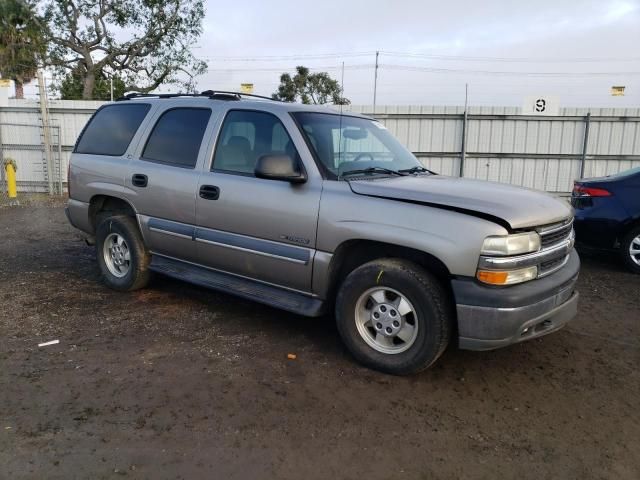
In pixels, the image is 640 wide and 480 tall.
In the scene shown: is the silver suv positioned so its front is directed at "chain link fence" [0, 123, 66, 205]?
no

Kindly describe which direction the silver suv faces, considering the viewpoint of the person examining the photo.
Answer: facing the viewer and to the right of the viewer

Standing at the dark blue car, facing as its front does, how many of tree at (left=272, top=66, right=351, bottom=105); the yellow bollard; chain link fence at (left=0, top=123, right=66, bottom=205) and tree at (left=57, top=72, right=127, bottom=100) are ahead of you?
0

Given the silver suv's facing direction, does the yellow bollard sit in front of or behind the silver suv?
behind

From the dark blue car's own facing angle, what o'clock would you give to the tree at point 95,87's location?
The tree is roughly at 7 o'clock from the dark blue car.

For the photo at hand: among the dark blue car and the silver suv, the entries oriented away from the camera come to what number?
0

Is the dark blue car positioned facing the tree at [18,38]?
no

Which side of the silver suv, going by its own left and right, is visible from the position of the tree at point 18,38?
back

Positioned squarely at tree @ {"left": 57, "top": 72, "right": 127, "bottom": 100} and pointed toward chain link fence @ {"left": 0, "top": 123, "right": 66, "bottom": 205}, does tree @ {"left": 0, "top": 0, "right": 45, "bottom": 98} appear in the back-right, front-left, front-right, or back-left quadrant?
front-right

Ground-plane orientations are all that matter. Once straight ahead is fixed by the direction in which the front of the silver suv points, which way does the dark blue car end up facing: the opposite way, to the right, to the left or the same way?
the same way

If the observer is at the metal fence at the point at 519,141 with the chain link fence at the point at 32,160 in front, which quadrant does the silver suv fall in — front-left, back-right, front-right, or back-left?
front-left

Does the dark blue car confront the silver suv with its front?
no

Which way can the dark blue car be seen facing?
to the viewer's right

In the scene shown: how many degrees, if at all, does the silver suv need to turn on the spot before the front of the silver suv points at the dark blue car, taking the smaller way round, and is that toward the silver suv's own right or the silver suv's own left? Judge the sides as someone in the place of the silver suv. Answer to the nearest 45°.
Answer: approximately 90° to the silver suv's own left
